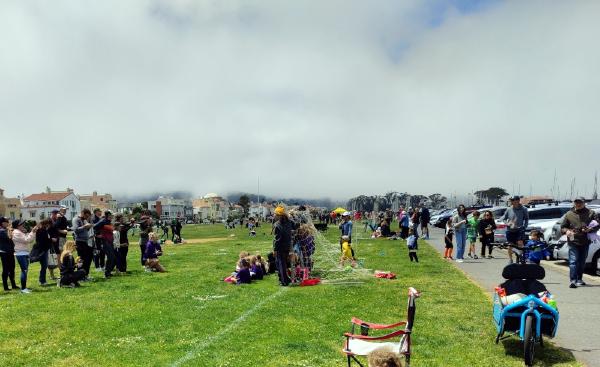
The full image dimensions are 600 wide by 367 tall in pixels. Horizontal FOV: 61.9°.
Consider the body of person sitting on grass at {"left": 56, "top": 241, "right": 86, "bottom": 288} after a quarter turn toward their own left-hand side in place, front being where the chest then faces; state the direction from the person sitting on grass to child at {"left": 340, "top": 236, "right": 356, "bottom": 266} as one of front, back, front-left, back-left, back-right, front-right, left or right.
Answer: right

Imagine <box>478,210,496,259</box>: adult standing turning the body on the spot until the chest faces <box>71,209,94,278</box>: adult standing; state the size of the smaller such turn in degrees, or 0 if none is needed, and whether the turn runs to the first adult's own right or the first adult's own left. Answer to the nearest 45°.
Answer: approximately 45° to the first adult's own right

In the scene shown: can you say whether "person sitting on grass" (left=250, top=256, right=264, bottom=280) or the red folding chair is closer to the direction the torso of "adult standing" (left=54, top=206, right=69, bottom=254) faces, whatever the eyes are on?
the person sitting on grass

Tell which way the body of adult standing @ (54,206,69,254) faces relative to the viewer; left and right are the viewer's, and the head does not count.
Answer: facing to the right of the viewer

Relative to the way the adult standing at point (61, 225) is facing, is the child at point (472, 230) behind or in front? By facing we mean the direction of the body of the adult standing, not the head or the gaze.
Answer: in front

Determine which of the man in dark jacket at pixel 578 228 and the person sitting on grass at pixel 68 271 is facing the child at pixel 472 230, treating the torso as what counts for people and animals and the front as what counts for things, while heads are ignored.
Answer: the person sitting on grass

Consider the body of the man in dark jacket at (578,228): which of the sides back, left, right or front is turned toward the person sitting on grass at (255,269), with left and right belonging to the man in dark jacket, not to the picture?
right

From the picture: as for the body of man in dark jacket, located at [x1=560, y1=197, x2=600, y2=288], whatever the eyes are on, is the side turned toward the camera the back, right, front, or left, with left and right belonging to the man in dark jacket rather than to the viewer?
front

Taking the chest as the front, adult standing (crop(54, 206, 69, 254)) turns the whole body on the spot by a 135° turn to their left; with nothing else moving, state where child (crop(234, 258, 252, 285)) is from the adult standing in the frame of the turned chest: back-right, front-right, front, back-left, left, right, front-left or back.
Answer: back

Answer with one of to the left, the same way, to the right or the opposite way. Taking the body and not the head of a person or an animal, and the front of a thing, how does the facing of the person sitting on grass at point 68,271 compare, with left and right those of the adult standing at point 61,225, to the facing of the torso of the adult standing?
the same way

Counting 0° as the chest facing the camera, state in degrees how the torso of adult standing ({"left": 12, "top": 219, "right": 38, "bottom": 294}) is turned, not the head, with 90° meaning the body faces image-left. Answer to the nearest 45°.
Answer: approximately 270°

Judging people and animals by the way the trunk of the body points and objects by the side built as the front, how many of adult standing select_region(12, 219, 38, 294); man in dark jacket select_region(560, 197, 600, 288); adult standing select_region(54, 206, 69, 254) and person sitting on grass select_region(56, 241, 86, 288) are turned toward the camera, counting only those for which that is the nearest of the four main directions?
1

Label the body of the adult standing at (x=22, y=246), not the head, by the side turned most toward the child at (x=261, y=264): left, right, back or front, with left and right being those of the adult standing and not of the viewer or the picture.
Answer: front

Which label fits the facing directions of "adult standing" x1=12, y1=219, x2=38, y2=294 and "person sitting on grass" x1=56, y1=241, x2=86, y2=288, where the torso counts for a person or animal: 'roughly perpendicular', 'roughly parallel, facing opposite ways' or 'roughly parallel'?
roughly parallel

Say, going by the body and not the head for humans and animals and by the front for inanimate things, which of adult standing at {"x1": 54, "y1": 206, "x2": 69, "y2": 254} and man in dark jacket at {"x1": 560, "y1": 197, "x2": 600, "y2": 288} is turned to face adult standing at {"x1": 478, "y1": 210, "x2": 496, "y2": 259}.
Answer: adult standing at {"x1": 54, "y1": 206, "x2": 69, "y2": 254}

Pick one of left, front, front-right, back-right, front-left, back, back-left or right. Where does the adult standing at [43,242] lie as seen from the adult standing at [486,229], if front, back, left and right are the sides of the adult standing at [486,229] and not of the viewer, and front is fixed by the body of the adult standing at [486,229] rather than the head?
front-right

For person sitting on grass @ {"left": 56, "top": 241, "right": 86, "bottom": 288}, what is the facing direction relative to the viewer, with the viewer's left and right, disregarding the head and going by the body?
facing to the right of the viewer

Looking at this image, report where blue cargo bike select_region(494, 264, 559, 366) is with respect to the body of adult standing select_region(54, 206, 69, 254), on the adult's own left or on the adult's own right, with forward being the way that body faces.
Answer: on the adult's own right

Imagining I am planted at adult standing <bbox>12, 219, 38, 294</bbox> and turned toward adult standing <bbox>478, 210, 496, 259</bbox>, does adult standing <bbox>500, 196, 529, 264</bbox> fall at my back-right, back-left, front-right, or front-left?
front-right
